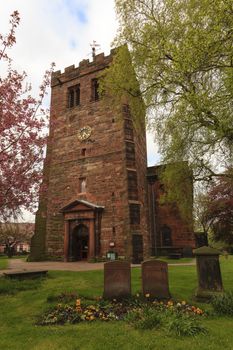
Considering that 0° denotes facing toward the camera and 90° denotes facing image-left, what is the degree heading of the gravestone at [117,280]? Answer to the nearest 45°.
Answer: approximately 0°

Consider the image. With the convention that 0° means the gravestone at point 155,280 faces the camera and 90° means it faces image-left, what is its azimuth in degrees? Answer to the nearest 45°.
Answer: approximately 0°

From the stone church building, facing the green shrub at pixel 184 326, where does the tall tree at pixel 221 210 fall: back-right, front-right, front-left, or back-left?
back-left

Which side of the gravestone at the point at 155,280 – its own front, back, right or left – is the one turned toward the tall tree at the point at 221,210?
back

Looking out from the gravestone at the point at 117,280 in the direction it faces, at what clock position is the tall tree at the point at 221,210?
The tall tree is roughly at 7 o'clock from the gravestone.

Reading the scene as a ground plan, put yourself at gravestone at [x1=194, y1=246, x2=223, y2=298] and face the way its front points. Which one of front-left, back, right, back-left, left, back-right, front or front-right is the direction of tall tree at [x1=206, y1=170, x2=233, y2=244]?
back

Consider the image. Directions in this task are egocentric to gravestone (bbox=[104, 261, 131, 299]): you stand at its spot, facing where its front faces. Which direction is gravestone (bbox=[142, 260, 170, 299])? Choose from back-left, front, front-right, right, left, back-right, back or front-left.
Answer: left
